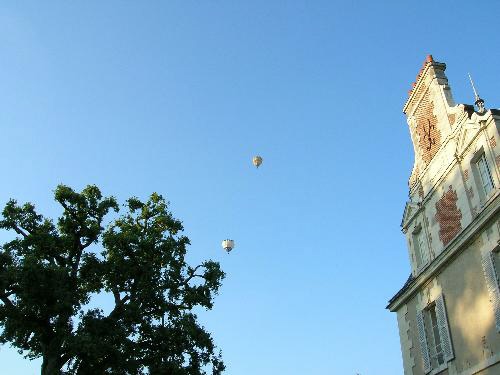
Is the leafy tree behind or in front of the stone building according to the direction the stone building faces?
in front

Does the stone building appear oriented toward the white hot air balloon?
no

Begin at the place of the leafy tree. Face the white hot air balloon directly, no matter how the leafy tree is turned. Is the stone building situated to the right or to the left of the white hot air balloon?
right
